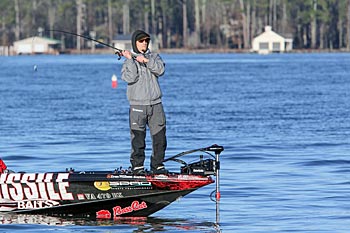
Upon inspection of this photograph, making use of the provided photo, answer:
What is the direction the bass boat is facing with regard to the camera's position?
facing to the right of the viewer

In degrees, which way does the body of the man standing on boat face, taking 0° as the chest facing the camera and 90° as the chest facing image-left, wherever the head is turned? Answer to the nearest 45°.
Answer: approximately 315°
